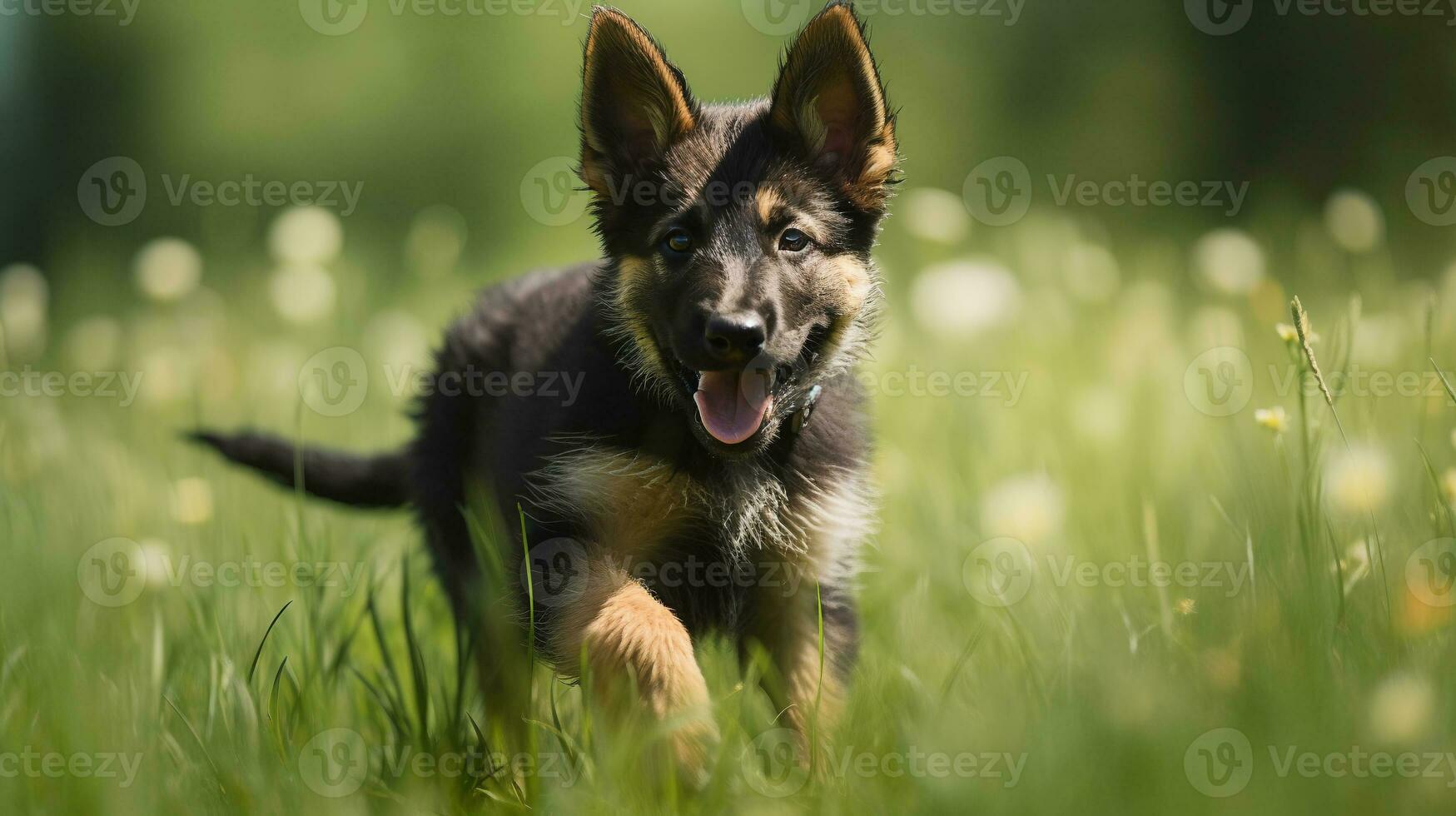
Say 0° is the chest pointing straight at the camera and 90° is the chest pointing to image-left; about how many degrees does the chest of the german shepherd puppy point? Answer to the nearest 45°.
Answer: approximately 315°
